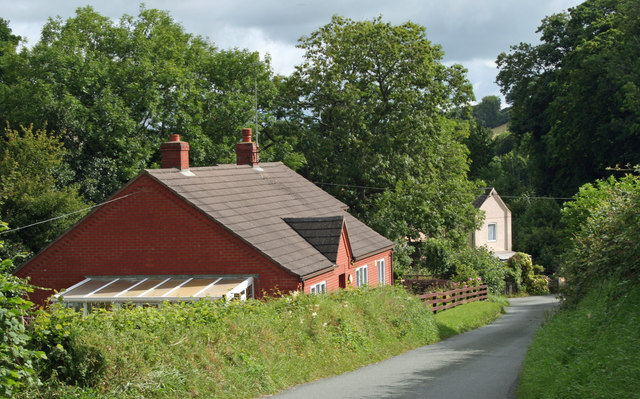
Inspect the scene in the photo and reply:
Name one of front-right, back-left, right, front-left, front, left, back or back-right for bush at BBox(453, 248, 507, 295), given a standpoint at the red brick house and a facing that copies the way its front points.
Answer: front-left

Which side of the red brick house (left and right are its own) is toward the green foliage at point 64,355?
right

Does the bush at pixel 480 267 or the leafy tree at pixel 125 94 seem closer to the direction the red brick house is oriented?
the bush

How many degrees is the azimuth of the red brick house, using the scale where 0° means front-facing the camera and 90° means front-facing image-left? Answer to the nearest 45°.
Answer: approximately 270°

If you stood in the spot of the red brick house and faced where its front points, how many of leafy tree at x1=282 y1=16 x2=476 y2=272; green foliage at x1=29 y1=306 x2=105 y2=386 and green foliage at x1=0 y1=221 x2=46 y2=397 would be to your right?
2

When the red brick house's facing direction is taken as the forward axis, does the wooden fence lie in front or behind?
in front

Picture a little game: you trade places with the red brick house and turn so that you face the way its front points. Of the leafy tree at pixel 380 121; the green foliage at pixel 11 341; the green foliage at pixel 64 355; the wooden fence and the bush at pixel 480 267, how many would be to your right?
2

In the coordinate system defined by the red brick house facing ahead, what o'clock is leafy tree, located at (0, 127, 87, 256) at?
The leafy tree is roughly at 8 o'clock from the red brick house.
